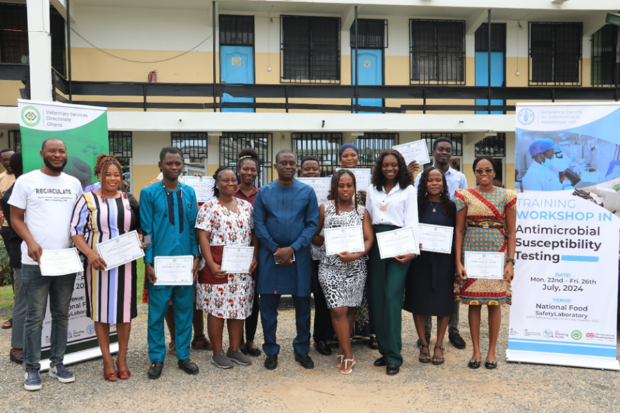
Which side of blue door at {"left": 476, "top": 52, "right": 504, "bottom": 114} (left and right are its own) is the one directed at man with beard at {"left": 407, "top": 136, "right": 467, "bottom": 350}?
front

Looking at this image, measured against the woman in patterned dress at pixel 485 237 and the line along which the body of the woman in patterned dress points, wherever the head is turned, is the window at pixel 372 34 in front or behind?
behind

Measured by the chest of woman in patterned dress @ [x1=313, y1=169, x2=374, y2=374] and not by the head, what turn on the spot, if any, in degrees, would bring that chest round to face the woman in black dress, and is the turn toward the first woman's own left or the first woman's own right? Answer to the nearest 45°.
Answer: approximately 90° to the first woman's own left

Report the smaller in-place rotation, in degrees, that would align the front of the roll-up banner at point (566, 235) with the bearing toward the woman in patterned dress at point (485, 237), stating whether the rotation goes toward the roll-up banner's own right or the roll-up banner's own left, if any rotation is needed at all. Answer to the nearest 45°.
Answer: approximately 45° to the roll-up banner's own right

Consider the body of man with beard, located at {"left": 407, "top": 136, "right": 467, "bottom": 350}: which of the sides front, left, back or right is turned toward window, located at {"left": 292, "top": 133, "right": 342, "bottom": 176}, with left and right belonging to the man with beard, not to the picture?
back

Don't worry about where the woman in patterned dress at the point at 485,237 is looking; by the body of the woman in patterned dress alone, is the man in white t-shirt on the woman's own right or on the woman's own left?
on the woman's own right

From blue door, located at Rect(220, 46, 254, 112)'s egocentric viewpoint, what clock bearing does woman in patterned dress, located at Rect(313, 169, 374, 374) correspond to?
The woman in patterned dress is roughly at 12 o'clock from the blue door.
